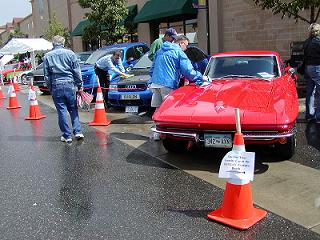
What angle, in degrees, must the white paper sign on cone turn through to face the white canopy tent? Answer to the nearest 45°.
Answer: approximately 135° to its right

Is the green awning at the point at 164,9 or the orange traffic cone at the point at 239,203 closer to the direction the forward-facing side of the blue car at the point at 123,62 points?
the orange traffic cone

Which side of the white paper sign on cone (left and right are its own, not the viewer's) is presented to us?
front

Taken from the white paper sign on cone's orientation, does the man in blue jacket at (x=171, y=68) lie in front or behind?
behind

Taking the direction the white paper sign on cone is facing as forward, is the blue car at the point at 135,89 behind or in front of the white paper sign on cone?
behind

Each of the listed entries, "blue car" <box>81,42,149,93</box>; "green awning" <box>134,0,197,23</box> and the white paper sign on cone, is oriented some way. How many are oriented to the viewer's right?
0

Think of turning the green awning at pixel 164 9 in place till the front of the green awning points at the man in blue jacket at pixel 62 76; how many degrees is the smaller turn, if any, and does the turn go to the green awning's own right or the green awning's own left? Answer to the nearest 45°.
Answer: approximately 45° to the green awning's own left

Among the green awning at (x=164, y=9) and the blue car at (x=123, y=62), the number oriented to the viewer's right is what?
0

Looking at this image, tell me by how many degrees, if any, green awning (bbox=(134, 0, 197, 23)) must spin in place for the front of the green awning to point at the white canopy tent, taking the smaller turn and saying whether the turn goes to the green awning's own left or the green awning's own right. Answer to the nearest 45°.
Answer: approximately 90° to the green awning's own right

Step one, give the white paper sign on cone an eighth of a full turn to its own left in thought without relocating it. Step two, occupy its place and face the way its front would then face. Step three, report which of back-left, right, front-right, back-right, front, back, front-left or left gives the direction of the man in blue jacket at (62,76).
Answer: back

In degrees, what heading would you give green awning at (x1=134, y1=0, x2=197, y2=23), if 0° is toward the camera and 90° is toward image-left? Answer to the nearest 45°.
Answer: approximately 45°

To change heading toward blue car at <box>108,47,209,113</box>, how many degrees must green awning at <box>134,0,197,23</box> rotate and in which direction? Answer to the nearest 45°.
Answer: approximately 45° to its left

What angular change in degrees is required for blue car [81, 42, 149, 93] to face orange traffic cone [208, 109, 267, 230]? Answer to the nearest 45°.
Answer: approximately 45° to its left

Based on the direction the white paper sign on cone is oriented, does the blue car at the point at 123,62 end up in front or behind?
behind

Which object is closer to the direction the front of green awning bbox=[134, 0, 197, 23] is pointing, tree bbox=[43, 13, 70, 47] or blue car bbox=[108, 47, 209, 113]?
the blue car

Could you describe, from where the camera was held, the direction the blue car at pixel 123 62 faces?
facing the viewer and to the left of the viewer

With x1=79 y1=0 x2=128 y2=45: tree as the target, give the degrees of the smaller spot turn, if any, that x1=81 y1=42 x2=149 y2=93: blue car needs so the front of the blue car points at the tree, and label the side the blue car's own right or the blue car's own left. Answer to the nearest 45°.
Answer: approximately 135° to the blue car's own right
